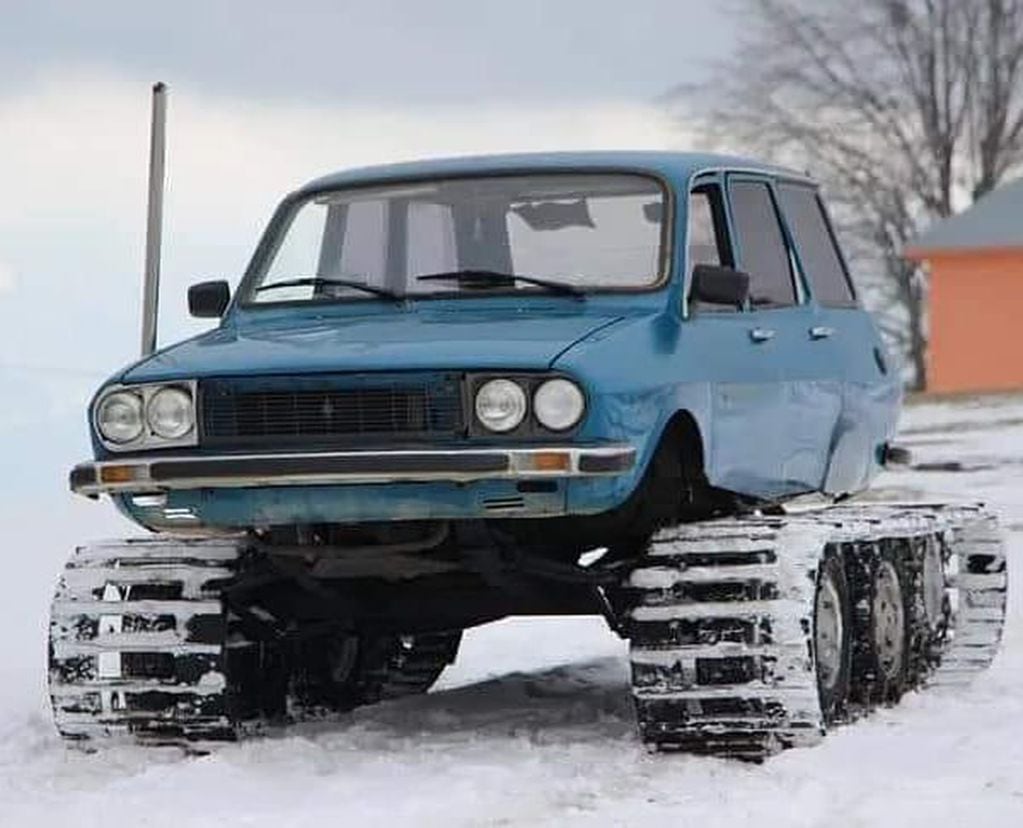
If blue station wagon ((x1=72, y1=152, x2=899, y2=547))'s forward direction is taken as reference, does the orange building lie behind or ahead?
behind

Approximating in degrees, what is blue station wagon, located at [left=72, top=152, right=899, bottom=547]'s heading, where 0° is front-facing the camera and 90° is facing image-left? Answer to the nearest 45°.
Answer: approximately 45°
